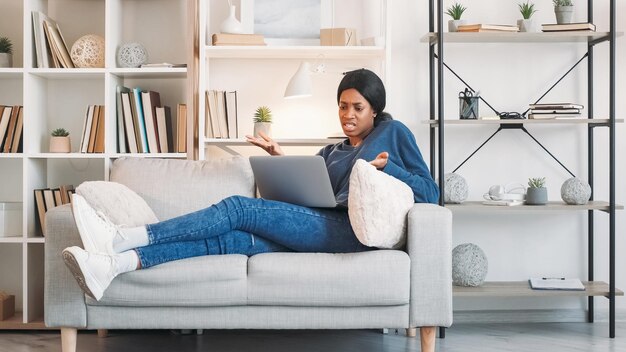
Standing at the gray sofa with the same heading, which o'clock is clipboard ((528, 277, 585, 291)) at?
The clipboard is roughly at 8 o'clock from the gray sofa.

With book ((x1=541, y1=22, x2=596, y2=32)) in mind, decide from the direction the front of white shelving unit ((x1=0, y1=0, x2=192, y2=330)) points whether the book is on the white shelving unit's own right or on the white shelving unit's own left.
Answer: on the white shelving unit's own left

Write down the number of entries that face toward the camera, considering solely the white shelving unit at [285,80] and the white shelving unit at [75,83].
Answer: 2

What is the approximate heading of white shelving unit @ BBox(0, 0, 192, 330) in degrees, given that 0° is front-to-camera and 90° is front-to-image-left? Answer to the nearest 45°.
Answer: approximately 0°

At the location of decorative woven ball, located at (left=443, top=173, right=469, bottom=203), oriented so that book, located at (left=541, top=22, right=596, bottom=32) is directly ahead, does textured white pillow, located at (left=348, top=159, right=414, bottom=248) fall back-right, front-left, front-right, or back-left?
back-right

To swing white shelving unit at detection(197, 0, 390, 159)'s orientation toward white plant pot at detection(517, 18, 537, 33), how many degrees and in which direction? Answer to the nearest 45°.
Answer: approximately 90° to its left

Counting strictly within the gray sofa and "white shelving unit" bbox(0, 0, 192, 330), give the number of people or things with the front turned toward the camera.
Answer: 2

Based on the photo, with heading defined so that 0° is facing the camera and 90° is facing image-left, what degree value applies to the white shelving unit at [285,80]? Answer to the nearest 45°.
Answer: approximately 0°
